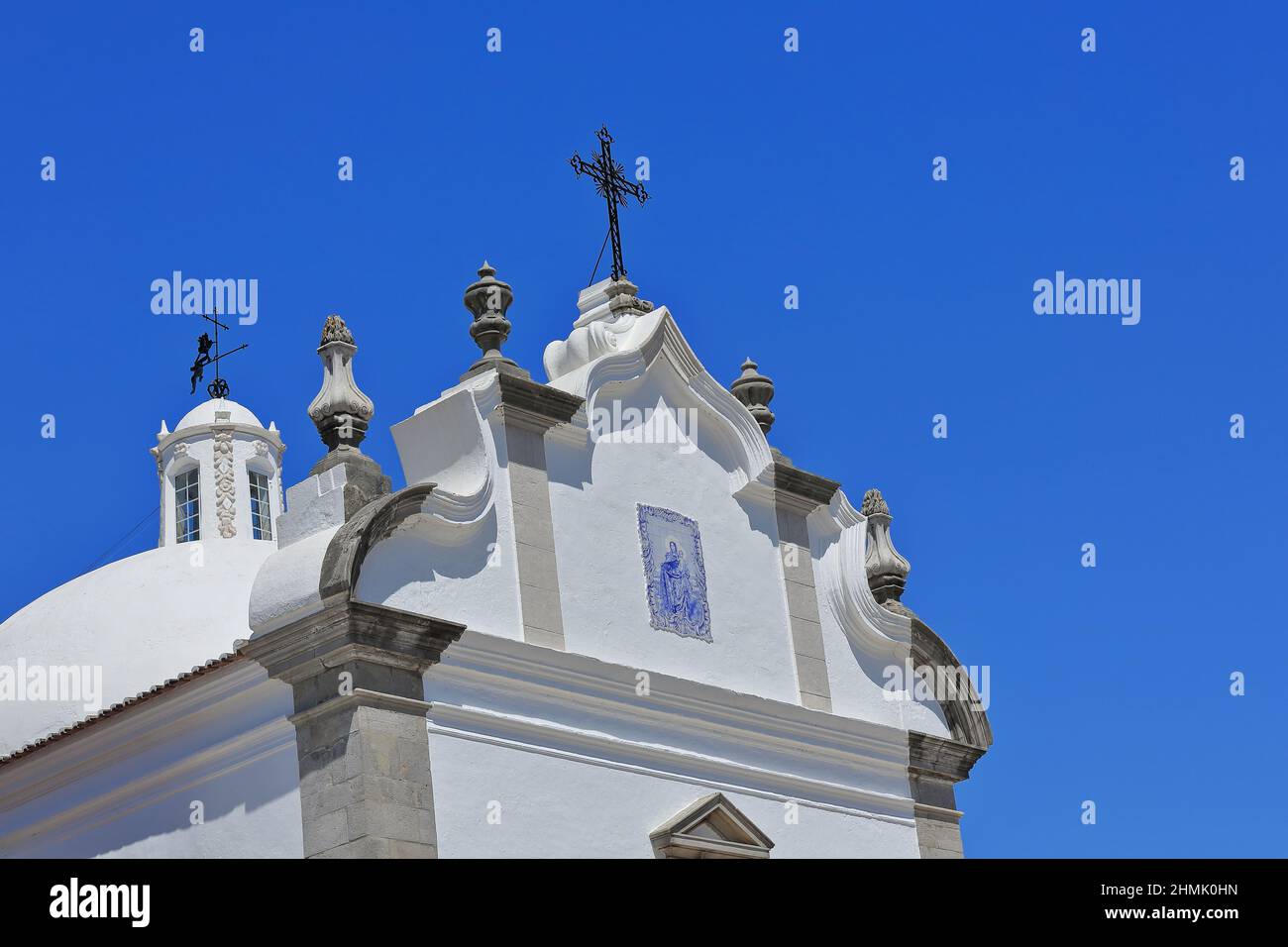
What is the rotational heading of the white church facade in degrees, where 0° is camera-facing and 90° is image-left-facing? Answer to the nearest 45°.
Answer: approximately 315°
